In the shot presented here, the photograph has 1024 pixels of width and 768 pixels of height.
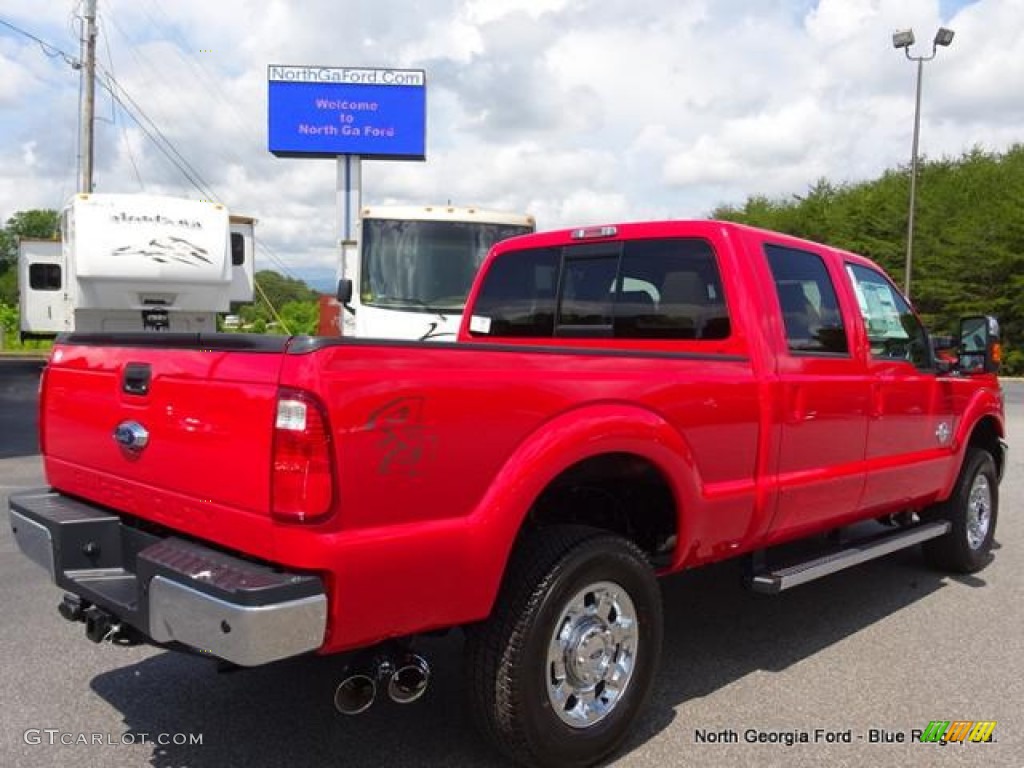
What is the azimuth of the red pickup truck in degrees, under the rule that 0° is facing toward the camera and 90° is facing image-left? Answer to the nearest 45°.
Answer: approximately 225°

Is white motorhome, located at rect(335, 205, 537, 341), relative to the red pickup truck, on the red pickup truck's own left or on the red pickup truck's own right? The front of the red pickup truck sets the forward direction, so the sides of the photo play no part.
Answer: on the red pickup truck's own left

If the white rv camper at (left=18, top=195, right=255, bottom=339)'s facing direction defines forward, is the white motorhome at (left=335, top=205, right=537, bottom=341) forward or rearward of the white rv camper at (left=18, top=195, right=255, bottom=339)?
forward

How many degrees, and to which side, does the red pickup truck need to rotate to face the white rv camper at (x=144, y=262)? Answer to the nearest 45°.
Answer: approximately 90° to its left

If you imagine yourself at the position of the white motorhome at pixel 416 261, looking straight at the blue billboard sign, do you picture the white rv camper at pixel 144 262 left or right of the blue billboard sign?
left

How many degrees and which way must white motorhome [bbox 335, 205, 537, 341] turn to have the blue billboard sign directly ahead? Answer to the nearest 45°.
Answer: approximately 180°

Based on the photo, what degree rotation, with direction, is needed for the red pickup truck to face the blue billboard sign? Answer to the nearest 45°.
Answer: approximately 45° to its left
